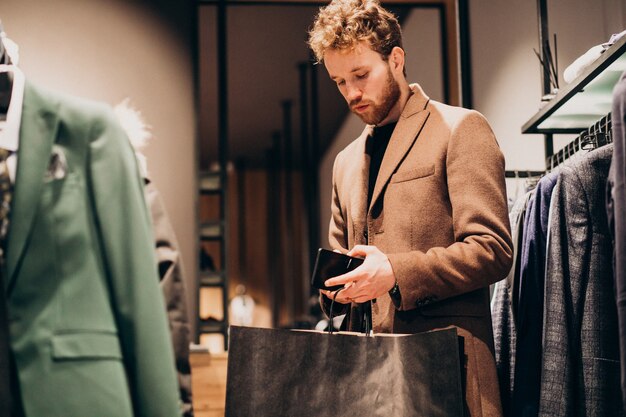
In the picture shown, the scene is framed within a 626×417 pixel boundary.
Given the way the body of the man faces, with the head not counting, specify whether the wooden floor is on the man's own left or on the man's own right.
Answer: on the man's own right

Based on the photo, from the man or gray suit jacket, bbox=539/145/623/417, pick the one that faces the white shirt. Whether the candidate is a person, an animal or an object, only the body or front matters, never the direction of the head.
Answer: the man

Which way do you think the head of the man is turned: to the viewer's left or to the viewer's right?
to the viewer's left

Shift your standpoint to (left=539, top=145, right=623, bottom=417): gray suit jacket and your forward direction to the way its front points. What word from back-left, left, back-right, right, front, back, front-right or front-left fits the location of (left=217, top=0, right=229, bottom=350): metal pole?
back
